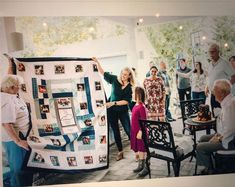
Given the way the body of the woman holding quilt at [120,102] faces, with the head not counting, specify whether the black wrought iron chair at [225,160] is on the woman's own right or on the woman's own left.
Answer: on the woman's own left

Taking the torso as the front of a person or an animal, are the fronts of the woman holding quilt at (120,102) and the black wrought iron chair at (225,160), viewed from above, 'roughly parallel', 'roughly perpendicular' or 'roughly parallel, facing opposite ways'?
roughly perpendicular

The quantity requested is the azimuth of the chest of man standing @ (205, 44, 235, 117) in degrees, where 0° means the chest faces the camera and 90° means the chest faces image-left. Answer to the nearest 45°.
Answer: approximately 45°

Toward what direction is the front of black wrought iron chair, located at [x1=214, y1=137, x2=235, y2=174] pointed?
to the viewer's left

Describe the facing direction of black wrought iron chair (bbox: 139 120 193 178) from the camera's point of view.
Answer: facing away from the viewer and to the right of the viewer

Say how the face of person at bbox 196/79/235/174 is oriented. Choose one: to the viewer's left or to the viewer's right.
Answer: to the viewer's left

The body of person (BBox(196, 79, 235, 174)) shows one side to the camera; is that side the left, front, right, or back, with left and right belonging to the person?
left
